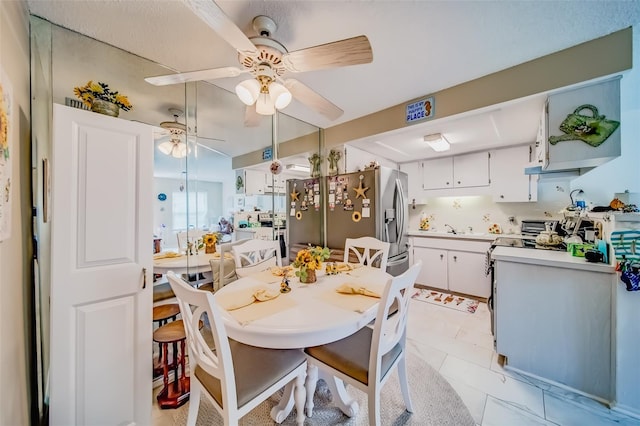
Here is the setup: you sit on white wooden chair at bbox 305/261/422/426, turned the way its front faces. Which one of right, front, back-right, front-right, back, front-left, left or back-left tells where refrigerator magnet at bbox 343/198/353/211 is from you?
front-right

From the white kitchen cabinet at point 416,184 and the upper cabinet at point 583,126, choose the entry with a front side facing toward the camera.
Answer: the white kitchen cabinet

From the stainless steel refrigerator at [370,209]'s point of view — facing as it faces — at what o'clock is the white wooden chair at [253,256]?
The white wooden chair is roughly at 3 o'clock from the stainless steel refrigerator.

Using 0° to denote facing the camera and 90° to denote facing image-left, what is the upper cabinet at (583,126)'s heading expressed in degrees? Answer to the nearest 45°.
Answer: approximately 90°

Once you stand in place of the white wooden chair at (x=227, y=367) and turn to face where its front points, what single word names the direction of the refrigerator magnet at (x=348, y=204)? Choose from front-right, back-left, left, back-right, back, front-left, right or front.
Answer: front

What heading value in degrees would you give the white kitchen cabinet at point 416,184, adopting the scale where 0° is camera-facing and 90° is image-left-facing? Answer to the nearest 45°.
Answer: approximately 0°

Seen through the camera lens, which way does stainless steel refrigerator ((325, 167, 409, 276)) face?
facing the viewer and to the right of the viewer

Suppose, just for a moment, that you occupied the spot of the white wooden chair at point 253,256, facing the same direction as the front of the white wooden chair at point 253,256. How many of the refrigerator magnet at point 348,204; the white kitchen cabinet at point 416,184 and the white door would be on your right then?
1

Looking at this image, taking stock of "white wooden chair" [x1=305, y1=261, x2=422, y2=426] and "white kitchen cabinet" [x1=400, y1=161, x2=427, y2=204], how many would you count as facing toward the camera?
1

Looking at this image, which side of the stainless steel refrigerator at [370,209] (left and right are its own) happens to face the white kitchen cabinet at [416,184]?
left

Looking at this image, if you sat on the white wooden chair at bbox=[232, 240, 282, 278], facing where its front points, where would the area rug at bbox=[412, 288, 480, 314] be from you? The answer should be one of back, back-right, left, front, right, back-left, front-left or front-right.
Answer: front-left

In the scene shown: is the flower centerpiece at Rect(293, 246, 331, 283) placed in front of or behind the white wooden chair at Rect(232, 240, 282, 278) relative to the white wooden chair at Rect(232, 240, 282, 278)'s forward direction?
in front

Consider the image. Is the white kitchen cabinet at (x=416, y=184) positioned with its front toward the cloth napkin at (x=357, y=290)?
yes

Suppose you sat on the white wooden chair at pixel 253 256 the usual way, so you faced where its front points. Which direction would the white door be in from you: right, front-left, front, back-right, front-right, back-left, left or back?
right

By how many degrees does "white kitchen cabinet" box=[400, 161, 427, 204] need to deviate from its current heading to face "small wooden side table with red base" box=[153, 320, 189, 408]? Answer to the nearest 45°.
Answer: approximately 45° to its right

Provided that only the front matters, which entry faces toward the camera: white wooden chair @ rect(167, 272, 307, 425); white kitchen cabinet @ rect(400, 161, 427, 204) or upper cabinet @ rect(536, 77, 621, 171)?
the white kitchen cabinet

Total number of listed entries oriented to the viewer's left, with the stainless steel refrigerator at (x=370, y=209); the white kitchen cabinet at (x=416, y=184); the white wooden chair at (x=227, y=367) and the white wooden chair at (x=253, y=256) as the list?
0

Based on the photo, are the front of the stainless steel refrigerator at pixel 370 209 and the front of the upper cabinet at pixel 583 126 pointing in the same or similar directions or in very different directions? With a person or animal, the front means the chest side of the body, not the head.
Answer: very different directions
